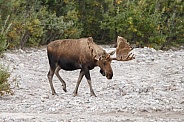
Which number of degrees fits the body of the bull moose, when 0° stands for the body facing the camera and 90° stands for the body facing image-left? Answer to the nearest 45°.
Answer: approximately 270°
